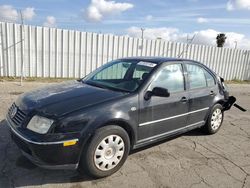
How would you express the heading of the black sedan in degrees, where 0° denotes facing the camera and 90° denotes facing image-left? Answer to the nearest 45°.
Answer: approximately 45°

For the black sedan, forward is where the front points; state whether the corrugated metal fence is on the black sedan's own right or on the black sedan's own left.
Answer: on the black sedan's own right
